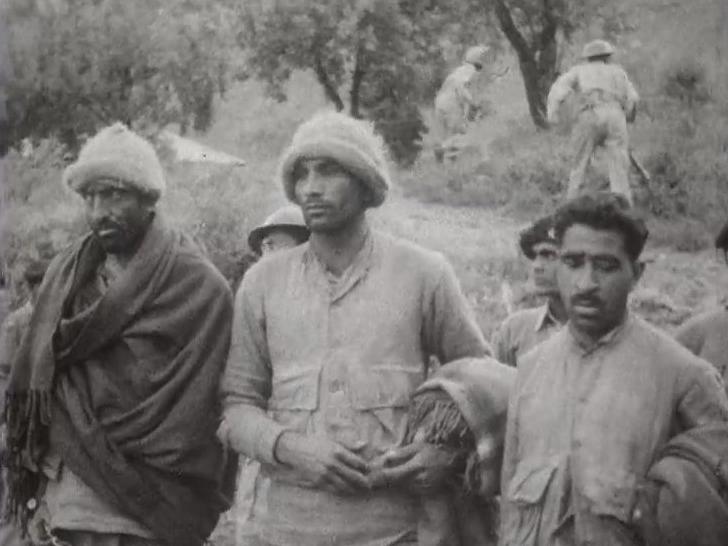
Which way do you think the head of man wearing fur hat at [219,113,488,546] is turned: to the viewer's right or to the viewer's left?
to the viewer's left

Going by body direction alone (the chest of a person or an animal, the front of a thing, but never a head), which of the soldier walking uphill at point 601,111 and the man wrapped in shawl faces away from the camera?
the soldier walking uphill

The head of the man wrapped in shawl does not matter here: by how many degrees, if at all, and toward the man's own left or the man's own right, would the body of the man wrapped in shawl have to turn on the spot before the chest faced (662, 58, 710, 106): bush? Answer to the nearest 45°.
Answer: approximately 135° to the man's own left

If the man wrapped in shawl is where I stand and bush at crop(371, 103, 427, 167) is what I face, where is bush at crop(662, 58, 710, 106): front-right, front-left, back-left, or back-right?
front-right

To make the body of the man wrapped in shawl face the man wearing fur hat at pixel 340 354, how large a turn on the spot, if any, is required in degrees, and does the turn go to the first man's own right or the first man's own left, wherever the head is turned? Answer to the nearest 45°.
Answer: approximately 90° to the first man's own left

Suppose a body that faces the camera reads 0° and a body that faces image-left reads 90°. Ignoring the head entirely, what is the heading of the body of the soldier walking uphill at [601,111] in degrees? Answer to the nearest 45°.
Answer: approximately 180°

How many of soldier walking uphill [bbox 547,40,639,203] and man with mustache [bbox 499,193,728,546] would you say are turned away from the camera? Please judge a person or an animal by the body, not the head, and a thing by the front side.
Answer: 1

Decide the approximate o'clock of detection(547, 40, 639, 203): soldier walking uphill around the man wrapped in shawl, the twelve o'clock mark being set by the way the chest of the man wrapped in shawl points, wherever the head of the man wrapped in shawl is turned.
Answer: The soldier walking uphill is roughly at 7 o'clock from the man wrapped in shawl.

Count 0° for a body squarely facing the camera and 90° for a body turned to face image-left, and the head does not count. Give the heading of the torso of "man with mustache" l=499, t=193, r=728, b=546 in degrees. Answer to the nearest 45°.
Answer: approximately 45°

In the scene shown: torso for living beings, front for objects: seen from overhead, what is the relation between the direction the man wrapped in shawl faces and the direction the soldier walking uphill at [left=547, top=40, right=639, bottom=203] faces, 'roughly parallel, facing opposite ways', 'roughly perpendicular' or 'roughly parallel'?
roughly parallel, facing opposite ways

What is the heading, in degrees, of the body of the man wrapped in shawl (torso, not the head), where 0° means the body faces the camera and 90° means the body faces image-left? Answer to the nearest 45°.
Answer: approximately 45°

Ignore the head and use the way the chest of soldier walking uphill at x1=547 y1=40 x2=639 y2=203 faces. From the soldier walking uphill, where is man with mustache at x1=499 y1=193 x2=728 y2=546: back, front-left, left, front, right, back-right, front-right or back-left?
back

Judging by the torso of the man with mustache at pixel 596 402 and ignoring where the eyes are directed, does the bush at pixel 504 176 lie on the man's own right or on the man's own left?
on the man's own right

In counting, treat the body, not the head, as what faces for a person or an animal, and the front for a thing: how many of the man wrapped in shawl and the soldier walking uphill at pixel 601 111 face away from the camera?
1

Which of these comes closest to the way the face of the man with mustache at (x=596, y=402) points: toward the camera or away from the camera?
toward the camera

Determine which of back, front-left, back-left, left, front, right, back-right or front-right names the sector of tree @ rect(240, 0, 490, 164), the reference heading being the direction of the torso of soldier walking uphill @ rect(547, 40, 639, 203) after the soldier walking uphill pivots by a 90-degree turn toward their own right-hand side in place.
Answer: back

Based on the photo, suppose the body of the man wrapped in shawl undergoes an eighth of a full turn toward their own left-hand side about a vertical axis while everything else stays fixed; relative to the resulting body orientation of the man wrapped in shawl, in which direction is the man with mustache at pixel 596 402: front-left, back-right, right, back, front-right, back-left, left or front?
front-left
